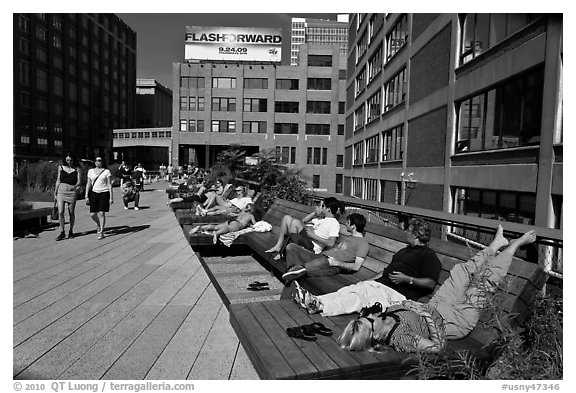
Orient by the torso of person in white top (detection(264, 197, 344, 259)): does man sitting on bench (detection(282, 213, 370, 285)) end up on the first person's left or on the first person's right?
on the first person's left

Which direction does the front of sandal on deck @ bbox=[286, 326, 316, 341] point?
to the viewer's left

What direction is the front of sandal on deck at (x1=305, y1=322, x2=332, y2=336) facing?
to the viewer's left

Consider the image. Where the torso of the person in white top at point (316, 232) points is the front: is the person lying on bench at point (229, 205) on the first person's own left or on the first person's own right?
on the first person's own right

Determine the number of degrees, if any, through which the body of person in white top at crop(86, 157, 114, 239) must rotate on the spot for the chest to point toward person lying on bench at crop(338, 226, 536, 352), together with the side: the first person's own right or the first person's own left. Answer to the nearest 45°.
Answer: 0° — they already face them

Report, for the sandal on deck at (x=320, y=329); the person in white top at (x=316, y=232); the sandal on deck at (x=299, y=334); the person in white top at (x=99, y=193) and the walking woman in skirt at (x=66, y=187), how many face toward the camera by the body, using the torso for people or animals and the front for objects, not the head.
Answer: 2

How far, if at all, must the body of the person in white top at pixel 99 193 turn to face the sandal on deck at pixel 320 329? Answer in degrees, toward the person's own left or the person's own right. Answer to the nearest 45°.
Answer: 0° — they already face it

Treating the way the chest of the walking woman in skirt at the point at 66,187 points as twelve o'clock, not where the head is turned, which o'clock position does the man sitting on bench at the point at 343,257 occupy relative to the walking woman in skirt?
The man sitting on bench is roughly at 11 o'clock from the walking woman in skirt.

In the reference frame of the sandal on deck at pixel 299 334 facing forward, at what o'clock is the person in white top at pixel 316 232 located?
The person in white top is roughly at 3 o'clock from the sandal on deck.
